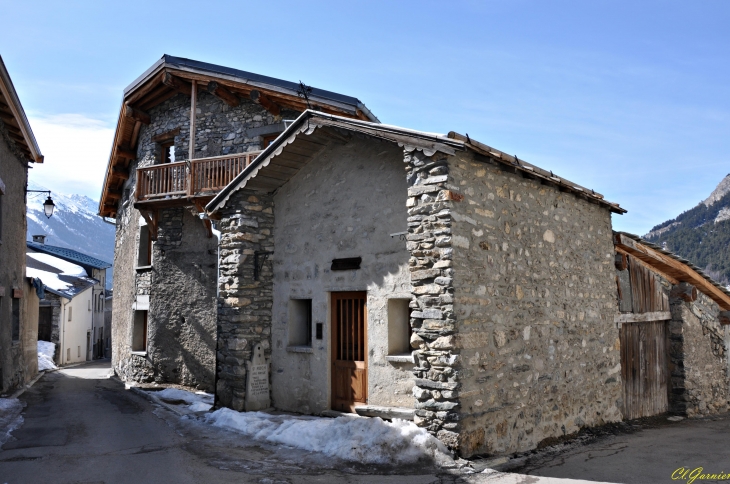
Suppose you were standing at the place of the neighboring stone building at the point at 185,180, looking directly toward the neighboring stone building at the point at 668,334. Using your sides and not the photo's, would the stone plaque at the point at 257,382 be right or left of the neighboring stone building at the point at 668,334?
right

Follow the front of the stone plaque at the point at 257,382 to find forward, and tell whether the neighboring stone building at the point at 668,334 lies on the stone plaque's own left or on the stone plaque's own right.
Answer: on the stone plaque's own left
